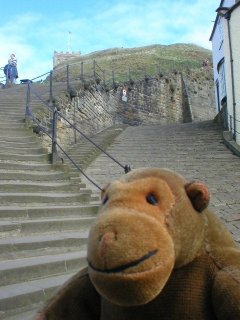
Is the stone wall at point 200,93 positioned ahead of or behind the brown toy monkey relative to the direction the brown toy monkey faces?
behind

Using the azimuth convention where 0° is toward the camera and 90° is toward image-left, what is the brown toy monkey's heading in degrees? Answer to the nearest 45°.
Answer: approximately 45°

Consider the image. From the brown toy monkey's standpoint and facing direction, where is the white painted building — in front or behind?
behind

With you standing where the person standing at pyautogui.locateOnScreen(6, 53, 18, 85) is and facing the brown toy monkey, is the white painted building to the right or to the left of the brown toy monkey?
left

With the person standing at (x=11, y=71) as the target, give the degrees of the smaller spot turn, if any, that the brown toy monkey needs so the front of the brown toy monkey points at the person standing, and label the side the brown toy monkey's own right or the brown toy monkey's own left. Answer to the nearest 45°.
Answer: approximately 135° to the brown toy monkey's own right

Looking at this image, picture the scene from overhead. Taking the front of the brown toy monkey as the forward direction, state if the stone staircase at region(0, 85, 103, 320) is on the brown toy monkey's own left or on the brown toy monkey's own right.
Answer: on the brown toy monkey's own right

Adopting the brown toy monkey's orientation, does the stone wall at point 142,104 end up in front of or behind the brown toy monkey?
behind
